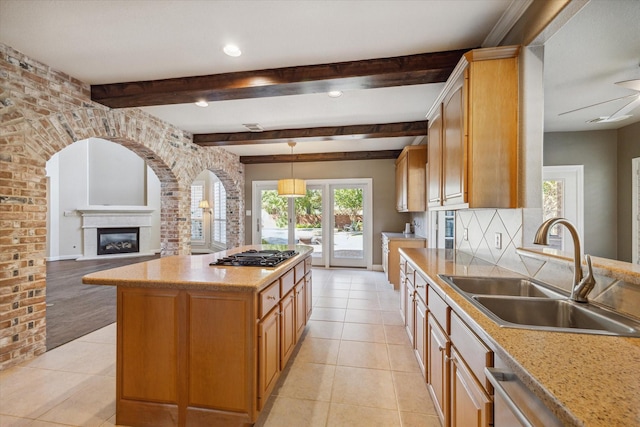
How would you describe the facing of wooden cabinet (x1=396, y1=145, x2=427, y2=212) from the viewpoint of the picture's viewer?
facing to the left of the viewer

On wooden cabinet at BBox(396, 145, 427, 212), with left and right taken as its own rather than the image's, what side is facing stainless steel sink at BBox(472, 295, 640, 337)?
left

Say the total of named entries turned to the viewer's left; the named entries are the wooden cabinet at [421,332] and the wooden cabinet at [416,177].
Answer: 2

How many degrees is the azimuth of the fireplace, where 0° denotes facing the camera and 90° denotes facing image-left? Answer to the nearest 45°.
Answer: approximately 0°

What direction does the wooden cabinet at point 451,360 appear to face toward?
to the viewer's left

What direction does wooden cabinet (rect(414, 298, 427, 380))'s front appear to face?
to the viewer's left

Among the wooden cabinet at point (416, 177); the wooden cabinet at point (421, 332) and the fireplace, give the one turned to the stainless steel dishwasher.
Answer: the fireplace

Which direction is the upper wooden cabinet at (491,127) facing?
to the viewer's left
